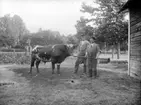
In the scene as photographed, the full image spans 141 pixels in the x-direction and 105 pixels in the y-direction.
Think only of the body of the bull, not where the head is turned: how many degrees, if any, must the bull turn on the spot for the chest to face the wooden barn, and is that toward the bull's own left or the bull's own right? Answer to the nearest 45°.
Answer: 0° — it already faces it

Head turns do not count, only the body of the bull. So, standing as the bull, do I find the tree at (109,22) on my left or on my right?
on my left

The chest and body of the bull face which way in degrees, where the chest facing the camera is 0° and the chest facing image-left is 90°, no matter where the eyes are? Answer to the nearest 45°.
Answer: approximately 270°

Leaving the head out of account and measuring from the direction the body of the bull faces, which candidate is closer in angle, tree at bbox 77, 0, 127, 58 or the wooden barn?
the wooden barn
